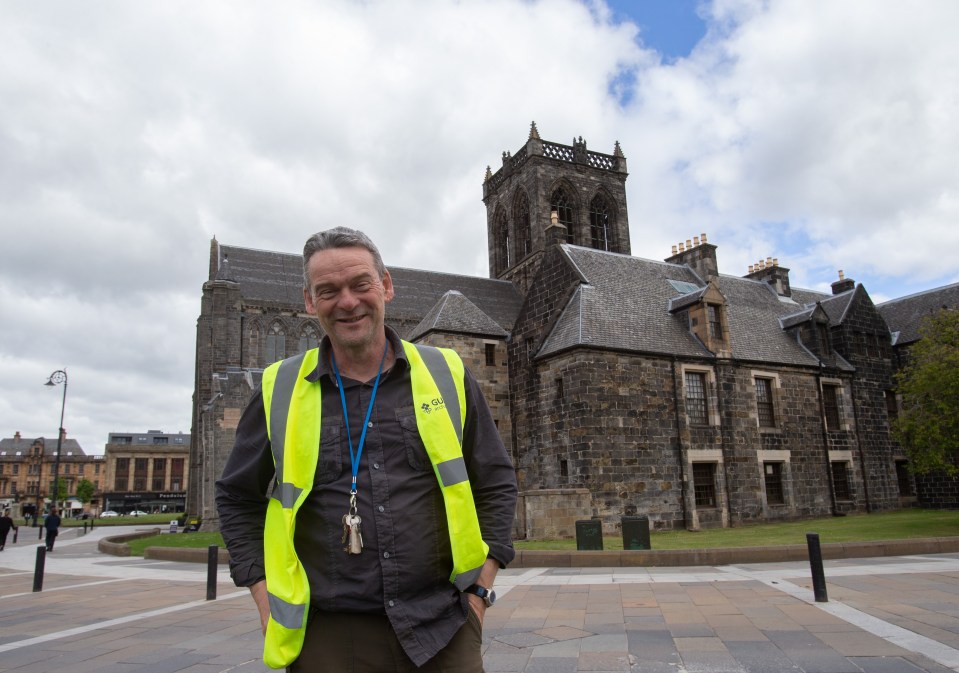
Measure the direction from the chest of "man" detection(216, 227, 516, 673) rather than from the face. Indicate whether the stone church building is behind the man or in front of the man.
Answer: behind

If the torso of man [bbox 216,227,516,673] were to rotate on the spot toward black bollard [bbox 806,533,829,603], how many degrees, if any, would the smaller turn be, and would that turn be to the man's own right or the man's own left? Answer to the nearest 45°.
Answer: approximately 135° to the man's own left

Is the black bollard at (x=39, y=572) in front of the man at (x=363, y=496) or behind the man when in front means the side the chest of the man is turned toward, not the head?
behind

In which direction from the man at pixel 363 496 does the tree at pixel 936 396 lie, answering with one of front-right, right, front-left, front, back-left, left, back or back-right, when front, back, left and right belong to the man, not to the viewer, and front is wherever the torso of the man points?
back-left

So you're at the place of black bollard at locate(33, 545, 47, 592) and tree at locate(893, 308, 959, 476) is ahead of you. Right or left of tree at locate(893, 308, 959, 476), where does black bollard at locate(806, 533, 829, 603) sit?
right

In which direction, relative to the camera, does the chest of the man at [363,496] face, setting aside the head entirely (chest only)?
toward the camera

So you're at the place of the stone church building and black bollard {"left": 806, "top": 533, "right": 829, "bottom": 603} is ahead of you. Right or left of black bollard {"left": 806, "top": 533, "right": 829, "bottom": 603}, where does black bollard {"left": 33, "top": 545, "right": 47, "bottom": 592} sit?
right
